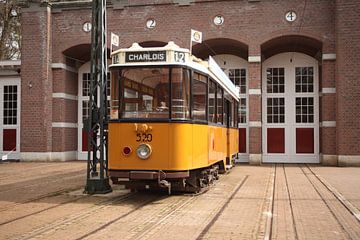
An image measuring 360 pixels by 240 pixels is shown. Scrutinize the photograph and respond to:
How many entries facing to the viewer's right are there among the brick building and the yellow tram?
0

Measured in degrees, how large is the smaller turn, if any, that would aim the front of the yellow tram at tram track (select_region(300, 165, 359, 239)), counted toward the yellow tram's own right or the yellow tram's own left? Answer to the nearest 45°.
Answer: approximately 45° to the yellow tram's own left

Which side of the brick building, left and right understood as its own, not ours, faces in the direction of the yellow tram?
front

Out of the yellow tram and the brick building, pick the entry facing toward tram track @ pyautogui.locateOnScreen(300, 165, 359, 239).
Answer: the brick building

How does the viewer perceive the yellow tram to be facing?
facing the viewer and to the left of the viewer

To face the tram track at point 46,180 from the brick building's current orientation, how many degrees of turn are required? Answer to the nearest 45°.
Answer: approximately 45° to its right

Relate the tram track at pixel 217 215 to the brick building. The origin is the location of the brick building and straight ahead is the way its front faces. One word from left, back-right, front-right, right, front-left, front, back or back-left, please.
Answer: front

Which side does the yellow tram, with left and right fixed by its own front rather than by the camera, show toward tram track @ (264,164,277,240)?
left

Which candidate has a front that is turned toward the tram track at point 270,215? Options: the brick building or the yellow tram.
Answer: the brick building

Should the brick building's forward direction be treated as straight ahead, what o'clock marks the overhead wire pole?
The overhead wire pole is roughly at 1 o'clock from the brick building.

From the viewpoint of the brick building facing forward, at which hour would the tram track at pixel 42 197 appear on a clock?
The tram track is roughly at 1 o'clock from the brick building.

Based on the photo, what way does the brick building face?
toward the camera

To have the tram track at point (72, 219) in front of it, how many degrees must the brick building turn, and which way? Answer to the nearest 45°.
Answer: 0° — it already faces it

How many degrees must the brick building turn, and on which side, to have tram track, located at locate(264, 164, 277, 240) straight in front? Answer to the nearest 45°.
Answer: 0° — it already faces it
